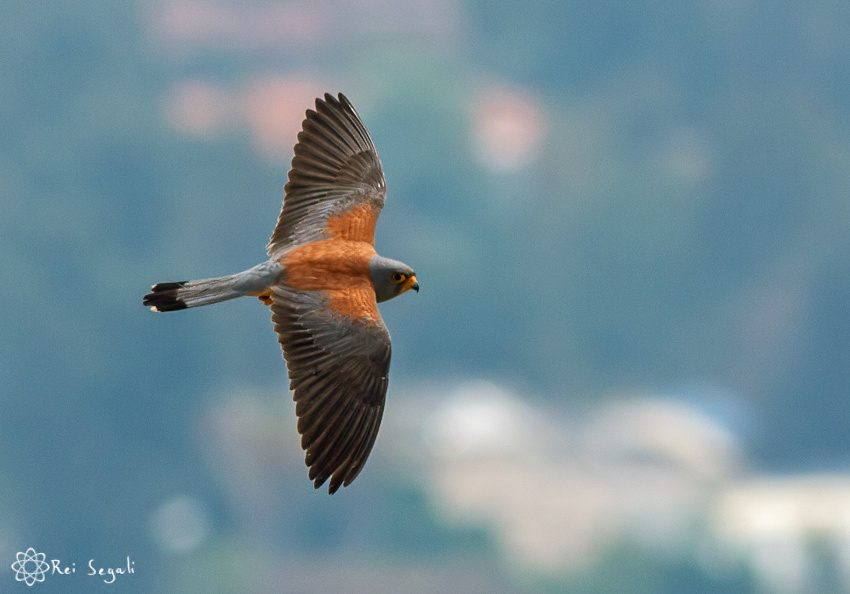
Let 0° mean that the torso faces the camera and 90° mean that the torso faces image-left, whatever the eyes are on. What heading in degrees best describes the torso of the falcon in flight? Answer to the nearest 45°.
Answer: approximately 270°
